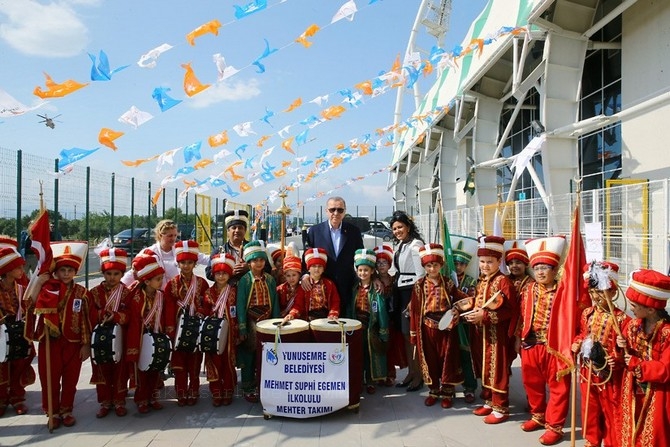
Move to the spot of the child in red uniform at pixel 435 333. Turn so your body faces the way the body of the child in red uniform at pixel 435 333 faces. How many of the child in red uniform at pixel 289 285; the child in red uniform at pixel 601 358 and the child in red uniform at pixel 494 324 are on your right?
1

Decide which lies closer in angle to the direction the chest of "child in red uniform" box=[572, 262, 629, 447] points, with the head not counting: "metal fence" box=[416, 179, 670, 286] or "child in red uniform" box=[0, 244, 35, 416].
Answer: the child in red uniform

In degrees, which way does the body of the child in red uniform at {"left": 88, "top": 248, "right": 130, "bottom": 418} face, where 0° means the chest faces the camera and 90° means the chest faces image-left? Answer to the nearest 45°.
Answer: approximately 0°

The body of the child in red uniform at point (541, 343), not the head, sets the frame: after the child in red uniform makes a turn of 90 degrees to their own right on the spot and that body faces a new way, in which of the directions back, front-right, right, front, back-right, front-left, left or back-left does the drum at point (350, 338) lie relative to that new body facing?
front-left

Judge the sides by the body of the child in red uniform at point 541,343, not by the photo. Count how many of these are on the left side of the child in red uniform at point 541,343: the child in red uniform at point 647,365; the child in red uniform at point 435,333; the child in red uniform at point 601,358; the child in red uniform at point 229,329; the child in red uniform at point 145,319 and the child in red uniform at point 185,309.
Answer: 2

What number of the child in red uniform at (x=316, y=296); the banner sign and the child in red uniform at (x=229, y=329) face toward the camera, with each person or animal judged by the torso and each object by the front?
3

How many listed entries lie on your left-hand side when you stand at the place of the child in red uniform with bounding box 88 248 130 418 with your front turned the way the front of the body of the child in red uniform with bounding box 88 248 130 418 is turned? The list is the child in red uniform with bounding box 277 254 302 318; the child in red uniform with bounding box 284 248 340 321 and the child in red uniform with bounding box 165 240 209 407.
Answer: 3
